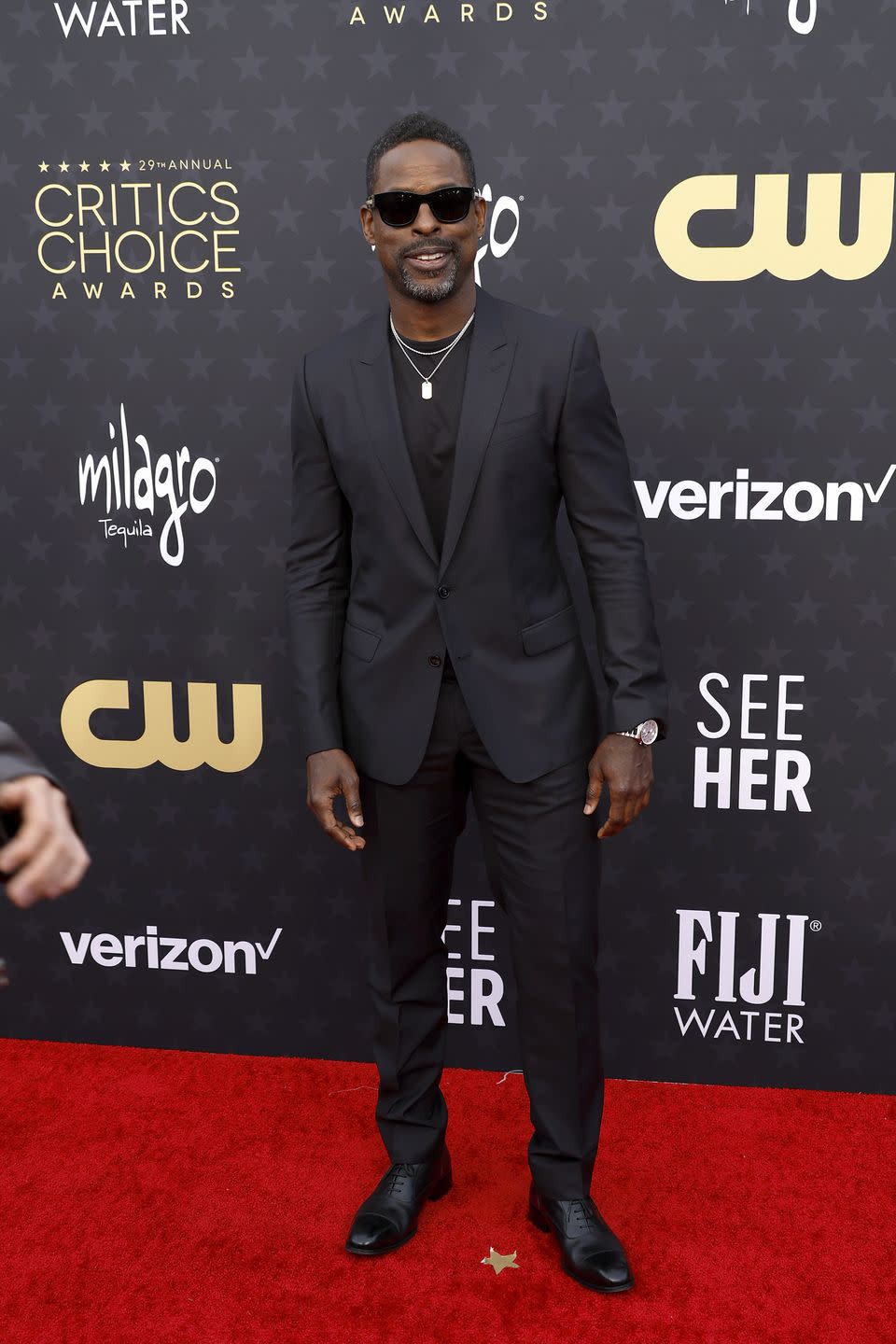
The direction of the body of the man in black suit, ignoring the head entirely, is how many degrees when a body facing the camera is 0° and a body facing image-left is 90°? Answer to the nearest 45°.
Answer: approximately 0°
